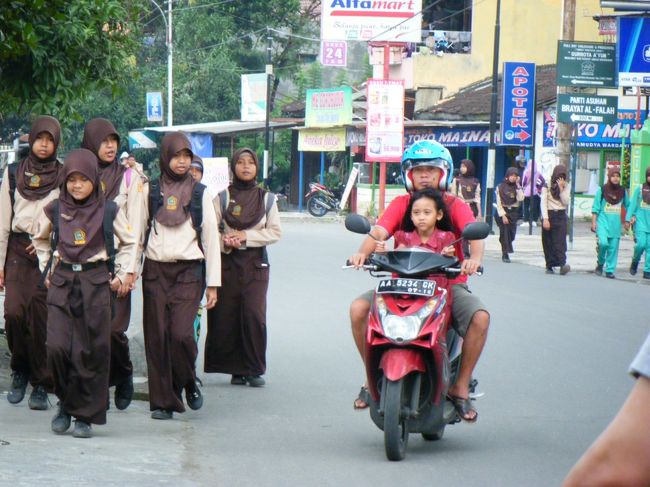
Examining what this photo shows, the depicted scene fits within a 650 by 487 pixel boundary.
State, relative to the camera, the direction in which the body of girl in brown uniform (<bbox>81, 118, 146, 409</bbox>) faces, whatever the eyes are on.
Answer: toward the camera

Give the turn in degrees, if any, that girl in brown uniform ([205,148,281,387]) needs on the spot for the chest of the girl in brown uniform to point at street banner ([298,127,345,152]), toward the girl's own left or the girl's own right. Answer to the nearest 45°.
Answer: approximately 180°

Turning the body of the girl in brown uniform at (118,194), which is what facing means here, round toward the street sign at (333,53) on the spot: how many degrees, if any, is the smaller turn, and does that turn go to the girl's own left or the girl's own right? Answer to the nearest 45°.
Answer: approximately 180°

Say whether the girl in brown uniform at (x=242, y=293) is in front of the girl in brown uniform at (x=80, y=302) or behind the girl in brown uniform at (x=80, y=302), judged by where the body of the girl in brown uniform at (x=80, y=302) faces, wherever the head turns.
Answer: behind

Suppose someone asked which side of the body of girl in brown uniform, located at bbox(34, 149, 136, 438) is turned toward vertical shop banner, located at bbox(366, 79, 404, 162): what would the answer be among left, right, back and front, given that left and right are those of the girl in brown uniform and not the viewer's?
back

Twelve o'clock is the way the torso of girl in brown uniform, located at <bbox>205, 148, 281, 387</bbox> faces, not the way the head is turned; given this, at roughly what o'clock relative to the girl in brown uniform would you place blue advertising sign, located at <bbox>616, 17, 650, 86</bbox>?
The blue advertising sign is roughly at 7 o'clock from the girl in brown uniform.

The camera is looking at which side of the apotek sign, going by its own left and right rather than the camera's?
front

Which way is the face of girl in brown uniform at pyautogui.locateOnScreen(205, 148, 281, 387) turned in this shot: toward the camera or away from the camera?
toward the camera

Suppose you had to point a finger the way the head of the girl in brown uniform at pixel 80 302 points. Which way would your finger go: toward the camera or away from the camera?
toward the camera

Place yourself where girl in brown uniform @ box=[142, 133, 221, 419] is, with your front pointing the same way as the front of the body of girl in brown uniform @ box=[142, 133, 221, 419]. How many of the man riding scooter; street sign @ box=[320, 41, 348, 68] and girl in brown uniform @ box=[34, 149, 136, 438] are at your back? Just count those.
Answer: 1

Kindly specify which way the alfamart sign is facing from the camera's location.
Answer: facing the viewer

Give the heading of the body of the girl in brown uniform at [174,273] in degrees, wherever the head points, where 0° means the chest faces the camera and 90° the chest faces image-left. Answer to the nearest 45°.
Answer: approximately 0°

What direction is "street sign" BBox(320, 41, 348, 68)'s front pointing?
toward the camera
